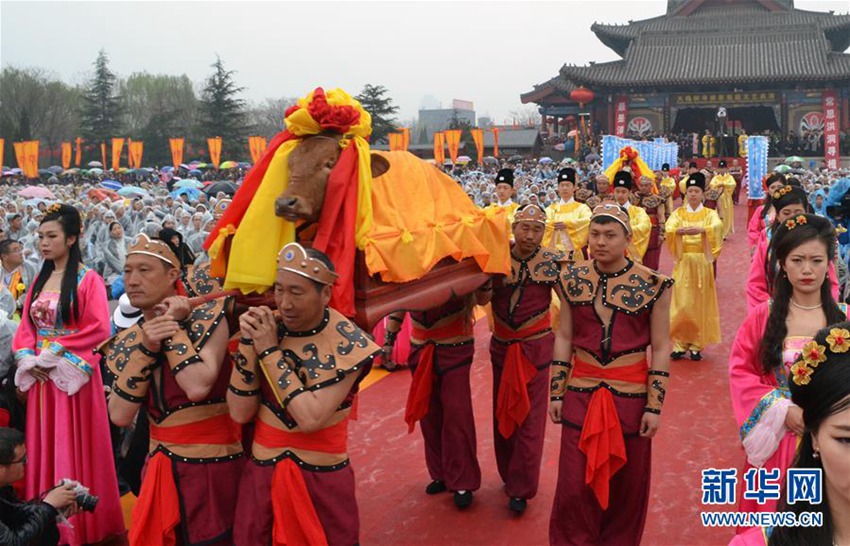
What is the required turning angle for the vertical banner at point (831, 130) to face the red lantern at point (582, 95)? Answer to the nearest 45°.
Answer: approximately 90° to its right

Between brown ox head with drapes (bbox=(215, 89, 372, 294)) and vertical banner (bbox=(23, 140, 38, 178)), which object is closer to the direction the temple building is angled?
the brown ox head with drapes

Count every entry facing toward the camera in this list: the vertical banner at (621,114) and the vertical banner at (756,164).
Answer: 2

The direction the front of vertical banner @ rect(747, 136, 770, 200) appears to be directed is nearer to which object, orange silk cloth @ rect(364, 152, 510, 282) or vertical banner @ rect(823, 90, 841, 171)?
the orange silk cloth

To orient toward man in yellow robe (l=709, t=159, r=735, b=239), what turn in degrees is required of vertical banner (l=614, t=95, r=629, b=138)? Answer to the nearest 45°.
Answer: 0° — it already faces them

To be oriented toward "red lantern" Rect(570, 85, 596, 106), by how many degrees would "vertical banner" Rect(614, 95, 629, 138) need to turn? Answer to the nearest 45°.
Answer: approximately 90° to its right

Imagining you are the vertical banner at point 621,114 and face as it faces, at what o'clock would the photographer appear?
The photographer is roughly at 12 o'clock from the vertical banner.

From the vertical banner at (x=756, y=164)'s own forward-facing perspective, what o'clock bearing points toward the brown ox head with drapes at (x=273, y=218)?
The brown ox head with drapes is roughly at 12 o'clock from the vertical banner.

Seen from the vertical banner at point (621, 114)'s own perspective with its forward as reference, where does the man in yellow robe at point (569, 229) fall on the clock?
The man in yellow robe is roughly at 12 o'clock from the vertical banner.

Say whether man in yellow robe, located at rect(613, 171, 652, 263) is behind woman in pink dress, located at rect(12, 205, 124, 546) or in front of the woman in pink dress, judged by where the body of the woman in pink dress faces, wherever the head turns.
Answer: behind

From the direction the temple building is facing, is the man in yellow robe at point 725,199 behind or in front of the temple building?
in front

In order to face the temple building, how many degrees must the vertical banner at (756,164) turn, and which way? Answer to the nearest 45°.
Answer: approximately 180°

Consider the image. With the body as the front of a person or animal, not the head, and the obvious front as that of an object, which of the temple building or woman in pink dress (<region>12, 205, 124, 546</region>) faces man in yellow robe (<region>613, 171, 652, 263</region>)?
the temple building

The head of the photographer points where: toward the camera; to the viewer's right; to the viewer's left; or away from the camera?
to the viewer's right
